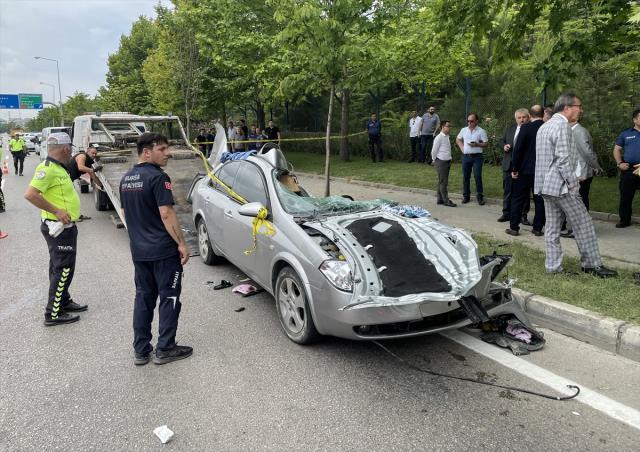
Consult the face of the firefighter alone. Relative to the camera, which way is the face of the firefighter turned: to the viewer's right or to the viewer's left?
to the viewer's right

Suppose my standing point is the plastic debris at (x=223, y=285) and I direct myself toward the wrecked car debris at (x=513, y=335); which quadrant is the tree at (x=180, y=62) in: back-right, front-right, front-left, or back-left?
back-left

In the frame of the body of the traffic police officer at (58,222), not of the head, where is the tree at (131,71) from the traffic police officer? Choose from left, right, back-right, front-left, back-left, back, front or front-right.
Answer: left

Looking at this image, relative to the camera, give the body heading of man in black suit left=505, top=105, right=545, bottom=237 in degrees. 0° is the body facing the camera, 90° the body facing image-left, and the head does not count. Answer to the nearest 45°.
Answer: approximately 135°

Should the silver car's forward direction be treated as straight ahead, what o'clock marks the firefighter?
The firefighter is roughly at 4 o'clock from the silver car.

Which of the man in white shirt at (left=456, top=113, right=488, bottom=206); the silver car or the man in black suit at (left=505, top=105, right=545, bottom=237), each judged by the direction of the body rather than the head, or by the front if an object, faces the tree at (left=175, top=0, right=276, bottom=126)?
the man in black suit

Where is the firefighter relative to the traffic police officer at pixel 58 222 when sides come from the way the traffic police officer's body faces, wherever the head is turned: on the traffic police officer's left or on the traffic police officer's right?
on the traffic police officer's right

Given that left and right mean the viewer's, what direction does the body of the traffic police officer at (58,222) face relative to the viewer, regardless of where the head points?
facing to the right of the viewer

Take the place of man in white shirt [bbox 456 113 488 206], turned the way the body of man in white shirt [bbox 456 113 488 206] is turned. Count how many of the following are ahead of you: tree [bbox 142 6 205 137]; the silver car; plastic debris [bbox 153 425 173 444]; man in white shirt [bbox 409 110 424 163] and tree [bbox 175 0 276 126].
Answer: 2
